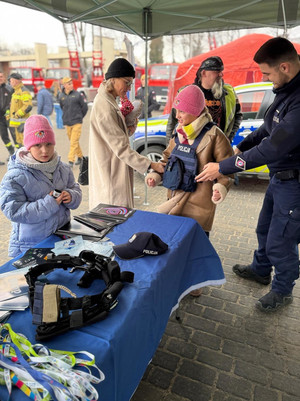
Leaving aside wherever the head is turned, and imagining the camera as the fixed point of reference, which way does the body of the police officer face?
to the viewer's left

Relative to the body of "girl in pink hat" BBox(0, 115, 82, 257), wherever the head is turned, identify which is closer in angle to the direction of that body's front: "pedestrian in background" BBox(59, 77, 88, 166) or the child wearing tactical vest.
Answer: the child wearing tactical vest

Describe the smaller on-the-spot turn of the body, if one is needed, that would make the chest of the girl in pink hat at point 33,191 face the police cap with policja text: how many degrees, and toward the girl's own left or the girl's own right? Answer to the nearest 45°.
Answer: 0° — they already face it

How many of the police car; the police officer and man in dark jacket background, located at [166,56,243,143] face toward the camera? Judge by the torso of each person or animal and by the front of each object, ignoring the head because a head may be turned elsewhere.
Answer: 1

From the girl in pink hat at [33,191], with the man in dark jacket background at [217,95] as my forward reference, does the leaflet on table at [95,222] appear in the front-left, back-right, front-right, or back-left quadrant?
front-right

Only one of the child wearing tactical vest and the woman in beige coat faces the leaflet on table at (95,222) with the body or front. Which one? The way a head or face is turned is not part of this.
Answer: the child wearing tactical vest

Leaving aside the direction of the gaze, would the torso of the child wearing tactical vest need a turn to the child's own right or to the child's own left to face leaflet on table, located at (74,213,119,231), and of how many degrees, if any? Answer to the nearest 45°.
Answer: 0° — they already face it

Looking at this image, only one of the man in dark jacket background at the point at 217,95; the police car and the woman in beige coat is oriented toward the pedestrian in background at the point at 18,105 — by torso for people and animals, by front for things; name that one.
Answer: the police car

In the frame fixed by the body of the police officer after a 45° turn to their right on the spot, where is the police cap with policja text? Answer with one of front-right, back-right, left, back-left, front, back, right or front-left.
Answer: left

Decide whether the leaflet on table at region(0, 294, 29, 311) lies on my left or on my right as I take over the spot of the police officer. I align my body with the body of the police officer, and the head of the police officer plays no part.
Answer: on my left

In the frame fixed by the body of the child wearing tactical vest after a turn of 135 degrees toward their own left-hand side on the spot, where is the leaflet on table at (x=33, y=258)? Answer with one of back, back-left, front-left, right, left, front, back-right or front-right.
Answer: back-right

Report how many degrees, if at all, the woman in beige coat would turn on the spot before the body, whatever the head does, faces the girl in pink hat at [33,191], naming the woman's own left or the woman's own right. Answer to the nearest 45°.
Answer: approximately 135° to the woman's own right

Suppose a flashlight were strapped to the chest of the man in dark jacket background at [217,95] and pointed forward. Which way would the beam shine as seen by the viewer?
toward the camera

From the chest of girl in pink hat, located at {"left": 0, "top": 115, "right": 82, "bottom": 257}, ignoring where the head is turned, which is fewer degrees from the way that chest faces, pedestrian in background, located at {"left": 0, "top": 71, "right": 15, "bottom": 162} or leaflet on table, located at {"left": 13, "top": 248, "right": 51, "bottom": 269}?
the leaflet on table
